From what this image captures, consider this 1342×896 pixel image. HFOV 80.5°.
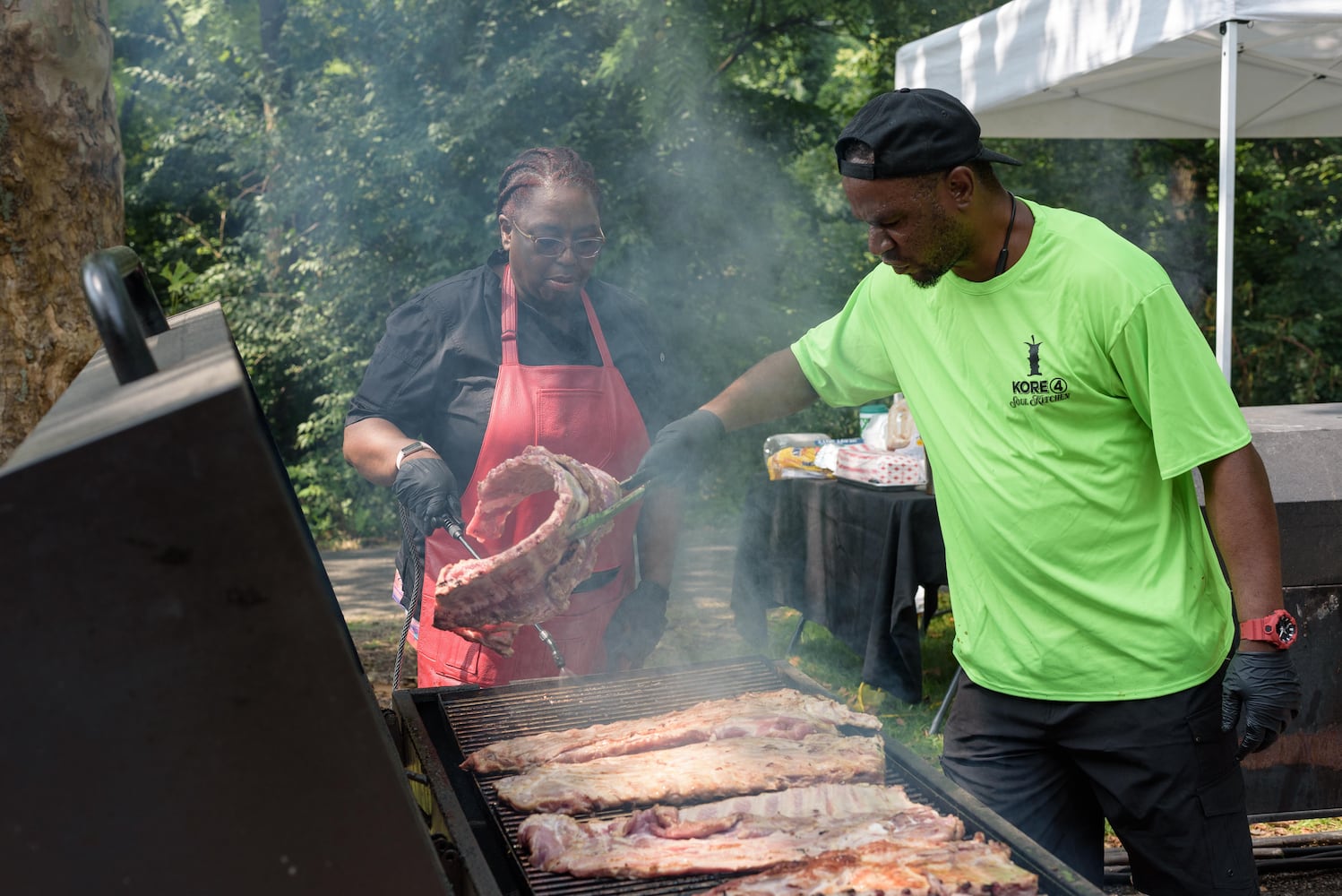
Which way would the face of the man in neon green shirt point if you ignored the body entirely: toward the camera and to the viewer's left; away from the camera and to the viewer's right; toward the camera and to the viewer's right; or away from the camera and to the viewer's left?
toward the camera and to the viewer's left

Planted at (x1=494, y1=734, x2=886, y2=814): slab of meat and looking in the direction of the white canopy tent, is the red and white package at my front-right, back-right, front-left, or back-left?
front-left

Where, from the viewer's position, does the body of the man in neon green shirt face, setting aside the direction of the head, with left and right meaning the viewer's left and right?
facing the viewer and to the left of the viewer

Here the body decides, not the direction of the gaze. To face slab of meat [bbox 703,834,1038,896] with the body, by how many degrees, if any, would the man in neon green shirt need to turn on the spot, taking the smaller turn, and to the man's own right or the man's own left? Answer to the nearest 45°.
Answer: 0° — they already face it

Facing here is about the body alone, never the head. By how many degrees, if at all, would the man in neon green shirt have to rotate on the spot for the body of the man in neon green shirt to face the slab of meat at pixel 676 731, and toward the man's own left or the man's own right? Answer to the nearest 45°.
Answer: approximately 45° to the man's own right

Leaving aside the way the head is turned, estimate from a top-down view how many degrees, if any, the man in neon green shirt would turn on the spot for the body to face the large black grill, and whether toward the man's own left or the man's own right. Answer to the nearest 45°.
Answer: approximately 45° to the man's own right

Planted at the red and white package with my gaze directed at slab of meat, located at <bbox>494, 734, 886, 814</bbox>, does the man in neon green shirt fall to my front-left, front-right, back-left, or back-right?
front-left

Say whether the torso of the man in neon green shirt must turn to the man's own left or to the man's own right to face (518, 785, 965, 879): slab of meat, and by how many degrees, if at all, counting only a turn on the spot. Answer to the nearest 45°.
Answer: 0° — they already face it

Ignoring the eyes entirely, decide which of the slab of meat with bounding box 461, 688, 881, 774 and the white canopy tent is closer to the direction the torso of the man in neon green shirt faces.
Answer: the slab of meat

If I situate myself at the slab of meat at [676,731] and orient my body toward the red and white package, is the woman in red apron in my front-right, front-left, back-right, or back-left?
front-left

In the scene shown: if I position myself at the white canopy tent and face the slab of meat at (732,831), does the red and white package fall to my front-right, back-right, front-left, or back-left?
front-right

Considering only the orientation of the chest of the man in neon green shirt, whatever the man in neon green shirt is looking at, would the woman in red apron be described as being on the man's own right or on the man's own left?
on the man's own right
